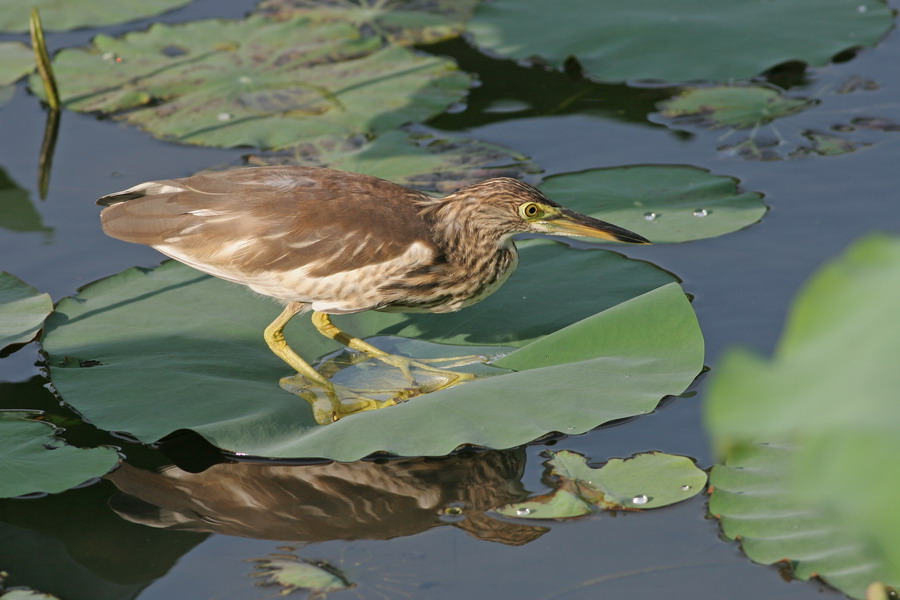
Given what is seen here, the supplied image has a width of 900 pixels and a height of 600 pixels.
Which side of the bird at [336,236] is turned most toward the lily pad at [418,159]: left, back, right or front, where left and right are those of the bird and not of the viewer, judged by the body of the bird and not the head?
left

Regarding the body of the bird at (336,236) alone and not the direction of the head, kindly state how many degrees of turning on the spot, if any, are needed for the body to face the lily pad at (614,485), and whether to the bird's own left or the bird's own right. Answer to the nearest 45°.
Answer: approximately 45° to the bird's own right

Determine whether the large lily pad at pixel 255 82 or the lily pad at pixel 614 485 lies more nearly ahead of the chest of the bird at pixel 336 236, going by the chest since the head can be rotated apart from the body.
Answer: the lily pad

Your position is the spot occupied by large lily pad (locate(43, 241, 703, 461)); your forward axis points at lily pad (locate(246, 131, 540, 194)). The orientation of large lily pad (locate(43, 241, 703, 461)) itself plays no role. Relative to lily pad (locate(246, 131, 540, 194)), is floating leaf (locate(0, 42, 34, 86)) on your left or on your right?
left

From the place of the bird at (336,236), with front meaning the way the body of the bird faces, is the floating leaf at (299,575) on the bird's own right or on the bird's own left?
on the bird's own right

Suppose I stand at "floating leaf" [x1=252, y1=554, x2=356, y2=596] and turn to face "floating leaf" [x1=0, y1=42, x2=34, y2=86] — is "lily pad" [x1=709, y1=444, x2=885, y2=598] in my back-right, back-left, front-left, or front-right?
back-right

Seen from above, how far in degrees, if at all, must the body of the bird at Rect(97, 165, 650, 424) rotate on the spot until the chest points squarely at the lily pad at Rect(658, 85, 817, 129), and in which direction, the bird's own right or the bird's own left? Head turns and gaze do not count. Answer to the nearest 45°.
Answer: approximately 45° to the bird's own left

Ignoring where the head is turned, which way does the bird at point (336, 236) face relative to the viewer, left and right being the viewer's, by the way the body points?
facing to the right of the viewer

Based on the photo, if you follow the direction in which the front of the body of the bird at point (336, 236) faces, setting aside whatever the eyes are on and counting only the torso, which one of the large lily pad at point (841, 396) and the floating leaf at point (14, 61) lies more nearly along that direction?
the large lily pad

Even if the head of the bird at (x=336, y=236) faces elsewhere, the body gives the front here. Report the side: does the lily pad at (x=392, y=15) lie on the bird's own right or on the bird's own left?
on the bird's own left
